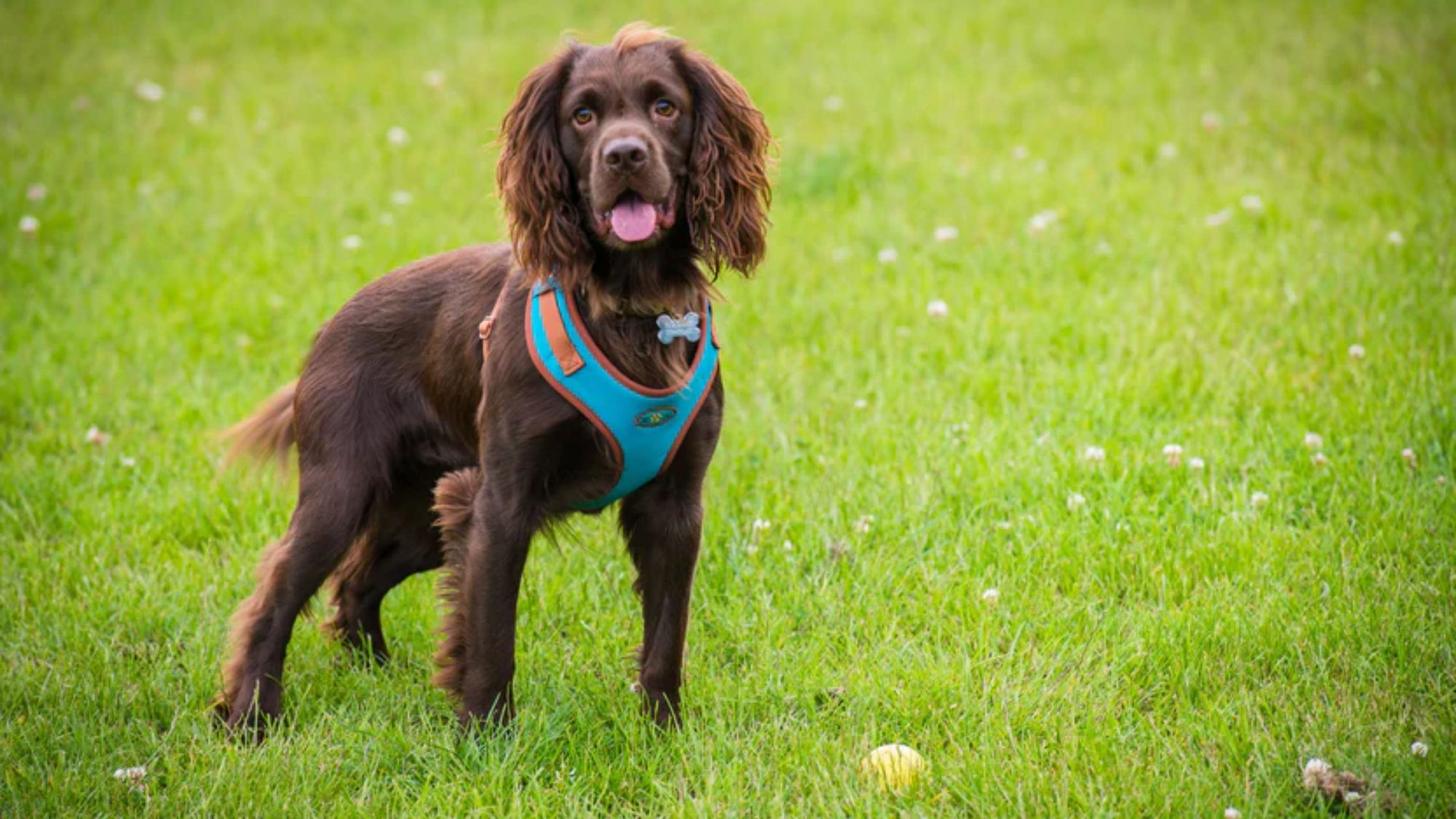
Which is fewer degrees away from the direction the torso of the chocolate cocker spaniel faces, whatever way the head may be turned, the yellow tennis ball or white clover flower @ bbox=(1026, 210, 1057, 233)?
the yellow tennis ball

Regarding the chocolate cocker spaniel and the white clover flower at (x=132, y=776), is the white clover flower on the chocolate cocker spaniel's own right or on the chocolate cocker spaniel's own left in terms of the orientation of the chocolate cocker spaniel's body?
on the chocolate cocker spaniel's own right

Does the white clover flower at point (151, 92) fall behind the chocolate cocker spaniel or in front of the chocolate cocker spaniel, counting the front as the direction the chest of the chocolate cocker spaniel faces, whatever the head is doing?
behind

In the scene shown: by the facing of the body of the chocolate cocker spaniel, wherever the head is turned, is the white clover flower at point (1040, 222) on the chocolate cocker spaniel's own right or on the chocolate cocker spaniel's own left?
on the chocolate cocker spaniel's own left

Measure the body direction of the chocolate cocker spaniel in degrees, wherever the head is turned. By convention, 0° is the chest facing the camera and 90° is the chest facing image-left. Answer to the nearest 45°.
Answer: approximately 315°

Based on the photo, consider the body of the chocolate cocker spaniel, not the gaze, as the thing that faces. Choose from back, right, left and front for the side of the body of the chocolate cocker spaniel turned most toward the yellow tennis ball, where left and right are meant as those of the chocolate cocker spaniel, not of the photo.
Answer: front

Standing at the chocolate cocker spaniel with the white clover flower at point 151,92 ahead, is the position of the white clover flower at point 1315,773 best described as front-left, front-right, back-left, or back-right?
back-right

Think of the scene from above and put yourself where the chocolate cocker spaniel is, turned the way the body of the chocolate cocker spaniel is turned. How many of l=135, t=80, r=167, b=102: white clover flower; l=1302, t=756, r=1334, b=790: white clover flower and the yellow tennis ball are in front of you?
2

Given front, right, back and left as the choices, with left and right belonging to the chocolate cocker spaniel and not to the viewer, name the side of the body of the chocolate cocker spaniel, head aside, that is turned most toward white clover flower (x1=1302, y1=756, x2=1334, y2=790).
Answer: front

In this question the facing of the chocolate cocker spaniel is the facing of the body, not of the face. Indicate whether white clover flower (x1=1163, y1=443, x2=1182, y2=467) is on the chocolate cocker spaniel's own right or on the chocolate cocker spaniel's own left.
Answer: on the chocolate cocker spaniel's own left
